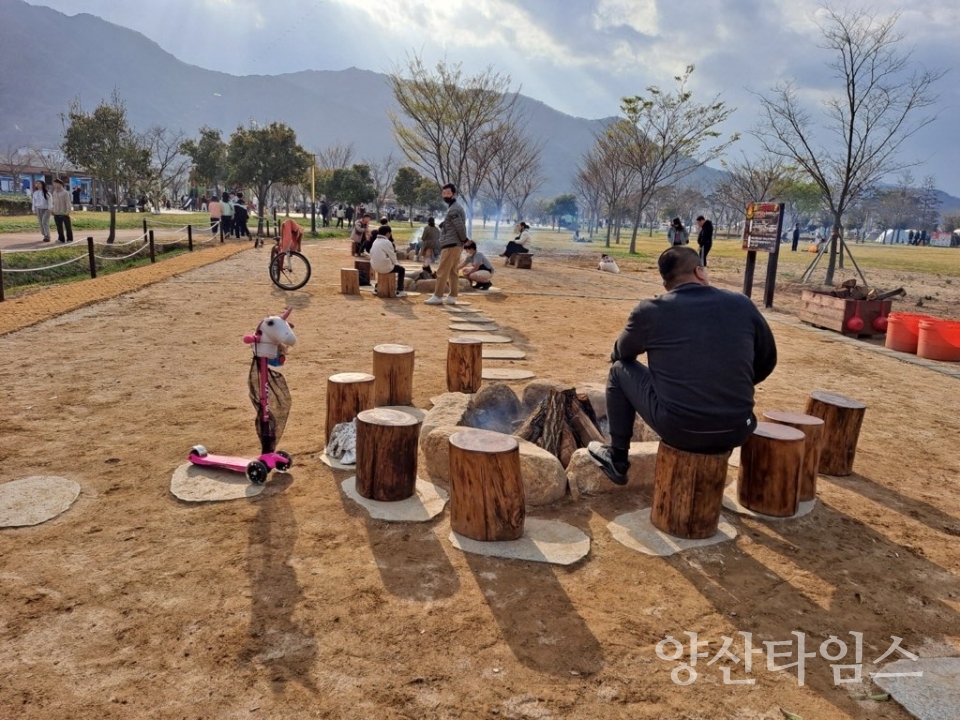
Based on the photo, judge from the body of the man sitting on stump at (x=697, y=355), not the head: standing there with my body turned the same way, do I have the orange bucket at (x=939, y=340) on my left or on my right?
on my right

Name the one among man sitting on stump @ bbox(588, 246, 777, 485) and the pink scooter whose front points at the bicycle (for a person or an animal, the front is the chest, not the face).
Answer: the man sitting on stump

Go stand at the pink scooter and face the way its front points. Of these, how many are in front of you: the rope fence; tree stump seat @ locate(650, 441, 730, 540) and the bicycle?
1

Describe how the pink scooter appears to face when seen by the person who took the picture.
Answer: facing the viewer and to the right of the viewer

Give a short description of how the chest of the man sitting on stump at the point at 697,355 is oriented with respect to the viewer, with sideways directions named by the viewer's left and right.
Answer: facing away from the viewer and to the left of the viewer

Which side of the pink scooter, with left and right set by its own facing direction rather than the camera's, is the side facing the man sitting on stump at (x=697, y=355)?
front

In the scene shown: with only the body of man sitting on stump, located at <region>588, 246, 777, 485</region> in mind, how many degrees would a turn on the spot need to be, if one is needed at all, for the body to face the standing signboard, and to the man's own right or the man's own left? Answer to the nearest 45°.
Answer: approximately 45° to the man's own right

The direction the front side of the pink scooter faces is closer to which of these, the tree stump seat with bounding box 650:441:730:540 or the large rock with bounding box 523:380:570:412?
the tree stump seat

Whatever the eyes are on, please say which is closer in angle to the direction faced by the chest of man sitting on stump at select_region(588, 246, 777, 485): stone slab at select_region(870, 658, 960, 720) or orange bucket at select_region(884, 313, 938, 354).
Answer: the orange bucket

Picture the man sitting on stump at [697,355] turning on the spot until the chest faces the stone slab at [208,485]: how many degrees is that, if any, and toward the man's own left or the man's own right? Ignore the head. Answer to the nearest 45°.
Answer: approximately 45° to the man's own left

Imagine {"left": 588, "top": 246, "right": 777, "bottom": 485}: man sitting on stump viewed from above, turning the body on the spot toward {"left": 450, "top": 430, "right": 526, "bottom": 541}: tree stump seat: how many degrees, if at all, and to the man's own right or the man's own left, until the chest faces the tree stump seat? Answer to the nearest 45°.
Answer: approximately 45° to the man's own left
